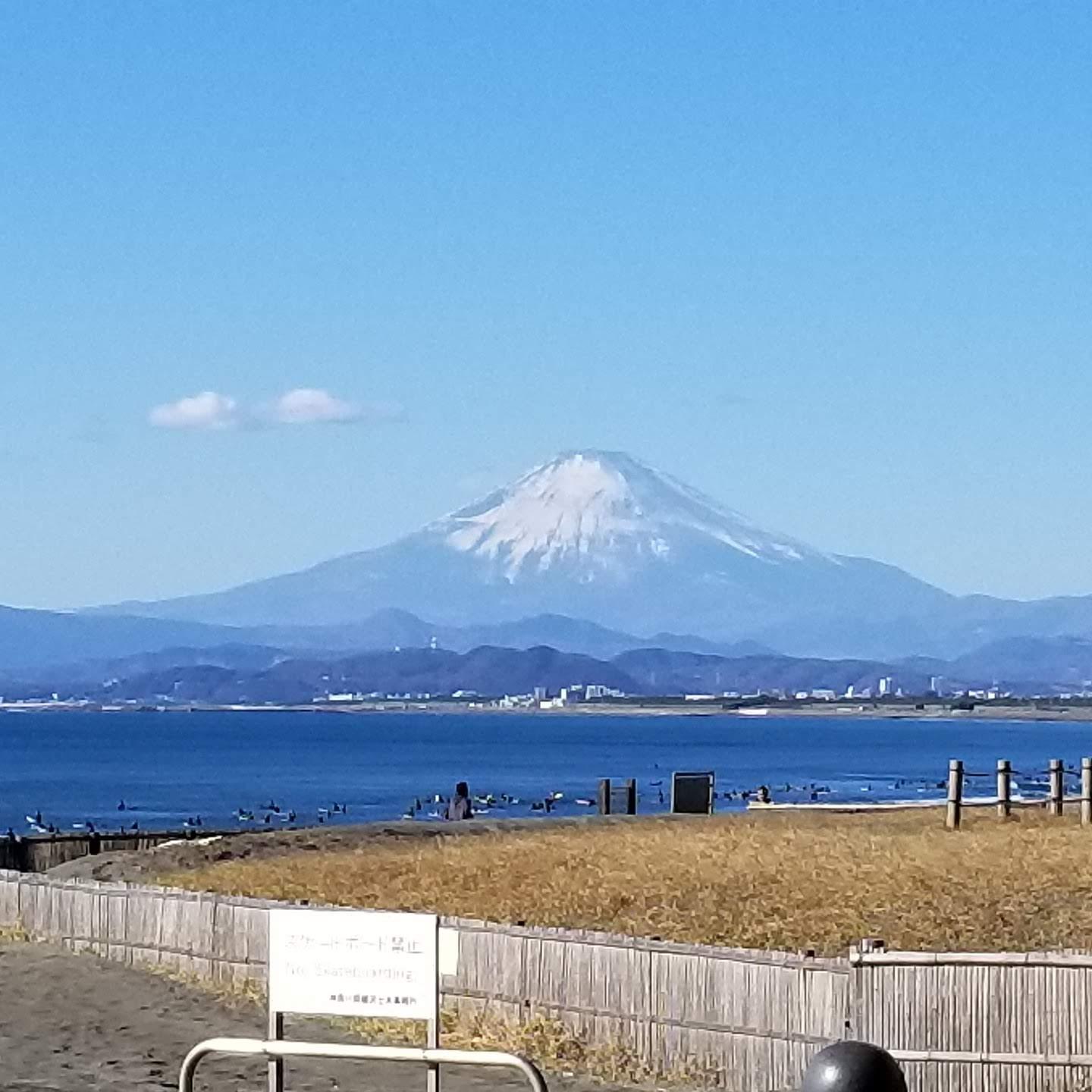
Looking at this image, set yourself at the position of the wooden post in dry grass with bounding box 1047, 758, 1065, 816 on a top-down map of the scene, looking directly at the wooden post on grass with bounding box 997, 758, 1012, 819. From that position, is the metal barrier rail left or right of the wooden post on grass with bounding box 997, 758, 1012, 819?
left

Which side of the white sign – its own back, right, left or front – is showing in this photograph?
front

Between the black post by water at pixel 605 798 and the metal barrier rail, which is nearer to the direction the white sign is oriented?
the metal barrier rail

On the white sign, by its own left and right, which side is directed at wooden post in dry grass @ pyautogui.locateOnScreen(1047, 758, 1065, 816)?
back

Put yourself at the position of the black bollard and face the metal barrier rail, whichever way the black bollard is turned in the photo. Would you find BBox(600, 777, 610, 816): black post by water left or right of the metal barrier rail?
right

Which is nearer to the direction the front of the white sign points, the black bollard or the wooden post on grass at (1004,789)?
the black bollard

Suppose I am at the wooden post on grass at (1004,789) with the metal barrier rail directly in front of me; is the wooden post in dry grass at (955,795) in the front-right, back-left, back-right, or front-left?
front-right

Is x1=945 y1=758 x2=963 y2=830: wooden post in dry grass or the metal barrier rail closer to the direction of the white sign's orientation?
the metal barrier rail

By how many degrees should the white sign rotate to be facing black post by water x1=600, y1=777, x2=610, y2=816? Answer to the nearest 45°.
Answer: approximately 180°

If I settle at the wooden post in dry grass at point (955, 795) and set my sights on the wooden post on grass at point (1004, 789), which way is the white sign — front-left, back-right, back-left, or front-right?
back-right

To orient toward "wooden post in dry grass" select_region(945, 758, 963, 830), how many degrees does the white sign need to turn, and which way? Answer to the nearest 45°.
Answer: approximately 180°

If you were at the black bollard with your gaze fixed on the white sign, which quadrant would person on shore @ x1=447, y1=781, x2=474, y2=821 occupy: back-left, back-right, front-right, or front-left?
front-right

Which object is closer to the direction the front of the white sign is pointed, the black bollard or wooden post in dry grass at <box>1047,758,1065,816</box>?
the black bollard

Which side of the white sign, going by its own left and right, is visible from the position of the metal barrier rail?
front

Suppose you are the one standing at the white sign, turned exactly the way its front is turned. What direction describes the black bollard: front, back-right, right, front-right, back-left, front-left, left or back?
front-left

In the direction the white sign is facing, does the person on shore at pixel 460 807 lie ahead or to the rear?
to the rear

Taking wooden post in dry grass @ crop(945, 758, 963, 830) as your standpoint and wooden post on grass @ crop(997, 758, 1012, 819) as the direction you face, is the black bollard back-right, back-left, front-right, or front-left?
back-right
